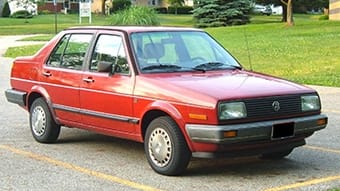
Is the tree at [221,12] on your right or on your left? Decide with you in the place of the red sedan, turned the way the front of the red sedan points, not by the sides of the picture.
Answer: on your left

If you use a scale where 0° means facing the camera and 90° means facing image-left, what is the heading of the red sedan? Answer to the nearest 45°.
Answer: approximately 315°

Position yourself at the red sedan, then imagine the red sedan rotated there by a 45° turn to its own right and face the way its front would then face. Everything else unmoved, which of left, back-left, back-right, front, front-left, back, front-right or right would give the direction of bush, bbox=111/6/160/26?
back
